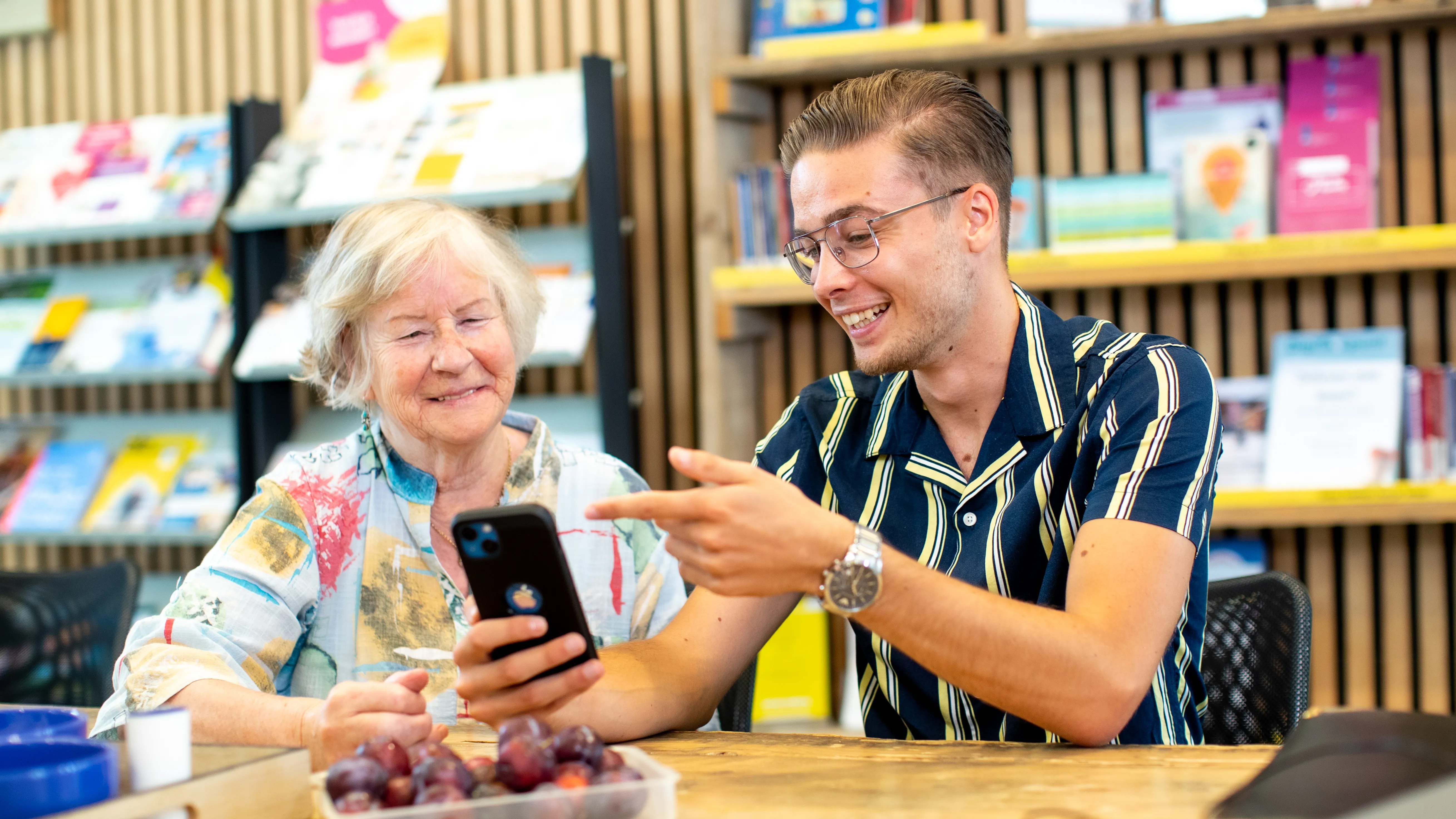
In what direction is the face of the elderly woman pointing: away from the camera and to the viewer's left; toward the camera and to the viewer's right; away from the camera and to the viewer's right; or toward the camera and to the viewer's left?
toward the camera and to the viewer's right

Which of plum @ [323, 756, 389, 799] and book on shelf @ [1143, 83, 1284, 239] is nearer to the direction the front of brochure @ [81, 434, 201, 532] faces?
the plum

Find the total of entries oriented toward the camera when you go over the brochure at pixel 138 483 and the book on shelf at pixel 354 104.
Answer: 2

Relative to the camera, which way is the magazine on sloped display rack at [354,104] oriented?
toward the camera

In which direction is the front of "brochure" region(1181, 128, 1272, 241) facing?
toward the camera

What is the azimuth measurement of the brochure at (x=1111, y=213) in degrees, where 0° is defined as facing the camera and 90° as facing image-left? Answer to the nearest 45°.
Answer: approximately 0°

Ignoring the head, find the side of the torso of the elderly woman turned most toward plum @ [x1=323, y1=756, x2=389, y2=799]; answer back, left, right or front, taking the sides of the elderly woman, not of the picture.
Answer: front

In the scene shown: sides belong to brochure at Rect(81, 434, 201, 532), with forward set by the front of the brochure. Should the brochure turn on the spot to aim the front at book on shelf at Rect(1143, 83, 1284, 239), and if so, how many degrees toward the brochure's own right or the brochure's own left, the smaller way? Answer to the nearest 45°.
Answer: approximately 45° to the brochure's own left
